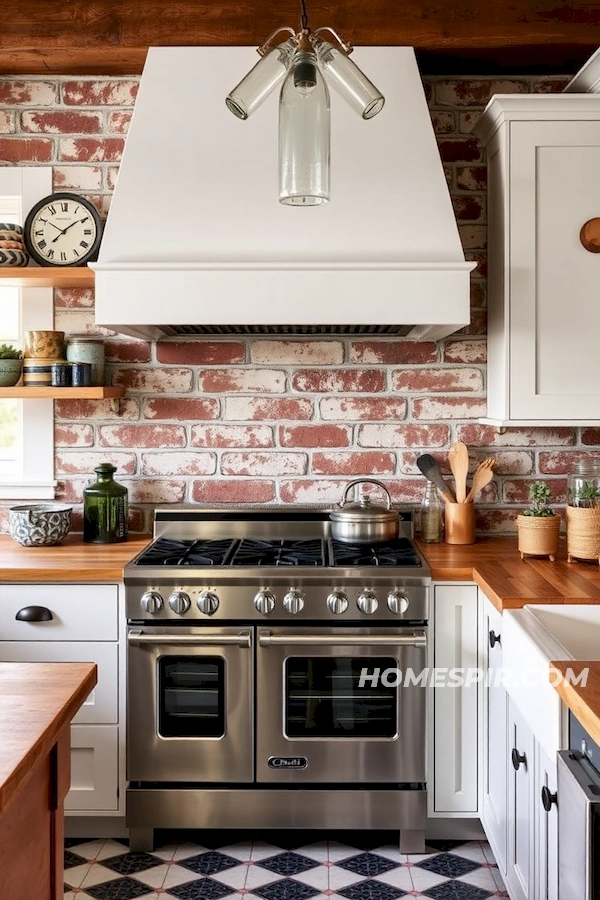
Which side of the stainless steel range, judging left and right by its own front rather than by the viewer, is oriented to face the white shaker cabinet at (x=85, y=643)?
right

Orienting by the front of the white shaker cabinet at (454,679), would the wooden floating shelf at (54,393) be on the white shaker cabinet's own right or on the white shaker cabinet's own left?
on the white shaker cabinet's own right

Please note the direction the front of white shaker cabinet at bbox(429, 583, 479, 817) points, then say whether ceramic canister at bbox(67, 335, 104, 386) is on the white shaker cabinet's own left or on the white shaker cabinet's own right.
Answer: on the white shaker cabinet's own right

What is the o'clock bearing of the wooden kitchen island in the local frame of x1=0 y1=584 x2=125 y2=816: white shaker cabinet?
The wooden kitchen island is roughly at 12 o'clock from the white shaker cabinet.

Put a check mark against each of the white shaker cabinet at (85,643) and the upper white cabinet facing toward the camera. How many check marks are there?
2

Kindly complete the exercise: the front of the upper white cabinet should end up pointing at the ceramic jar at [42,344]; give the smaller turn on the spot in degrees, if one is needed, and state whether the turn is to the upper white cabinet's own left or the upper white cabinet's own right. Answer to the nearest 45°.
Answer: approximately 90° to the upper white cabinet's own right

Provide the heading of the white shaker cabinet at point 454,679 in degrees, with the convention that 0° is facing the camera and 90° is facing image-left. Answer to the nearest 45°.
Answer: approximately 0°

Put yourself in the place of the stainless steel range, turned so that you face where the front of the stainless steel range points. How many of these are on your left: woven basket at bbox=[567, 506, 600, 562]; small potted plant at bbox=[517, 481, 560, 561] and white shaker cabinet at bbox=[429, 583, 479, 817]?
3
